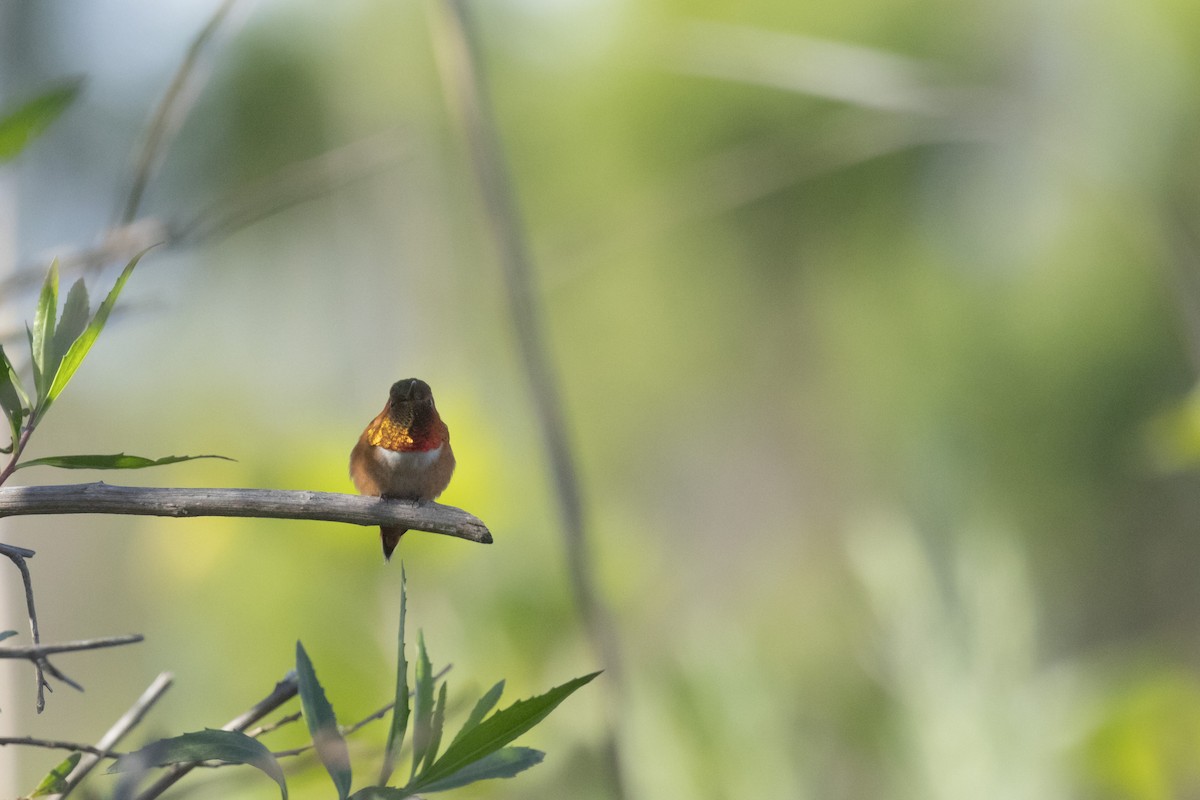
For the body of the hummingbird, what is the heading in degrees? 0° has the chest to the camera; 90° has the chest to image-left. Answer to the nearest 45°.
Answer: approximately 0°
